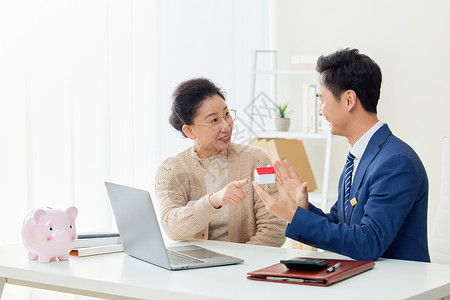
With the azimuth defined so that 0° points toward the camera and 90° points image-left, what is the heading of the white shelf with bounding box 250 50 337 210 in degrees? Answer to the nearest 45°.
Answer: approximately 0°

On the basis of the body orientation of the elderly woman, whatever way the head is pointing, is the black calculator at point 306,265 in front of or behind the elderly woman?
in front

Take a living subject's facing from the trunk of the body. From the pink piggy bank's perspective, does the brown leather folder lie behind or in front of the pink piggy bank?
in front

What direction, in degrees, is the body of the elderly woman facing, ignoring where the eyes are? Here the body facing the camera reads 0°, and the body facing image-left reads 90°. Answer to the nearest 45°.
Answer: approximately 315°

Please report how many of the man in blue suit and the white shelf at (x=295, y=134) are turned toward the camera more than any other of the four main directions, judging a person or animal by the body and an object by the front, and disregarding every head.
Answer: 1

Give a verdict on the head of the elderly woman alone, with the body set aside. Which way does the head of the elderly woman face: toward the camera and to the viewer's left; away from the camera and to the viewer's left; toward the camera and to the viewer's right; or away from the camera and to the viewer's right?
toward the camera and to the viewer's right

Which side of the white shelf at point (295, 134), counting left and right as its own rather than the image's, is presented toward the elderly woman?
front

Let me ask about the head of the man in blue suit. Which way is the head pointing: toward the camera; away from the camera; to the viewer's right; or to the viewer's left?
to the viewer's left

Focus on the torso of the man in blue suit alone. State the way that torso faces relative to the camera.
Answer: to the viewer's left

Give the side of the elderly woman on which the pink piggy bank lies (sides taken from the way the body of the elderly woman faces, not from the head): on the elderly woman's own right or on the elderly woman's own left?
on the elderly woman's own right

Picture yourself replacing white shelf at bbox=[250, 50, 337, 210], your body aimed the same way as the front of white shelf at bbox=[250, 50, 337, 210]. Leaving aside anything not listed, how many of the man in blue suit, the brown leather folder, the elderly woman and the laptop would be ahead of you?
4

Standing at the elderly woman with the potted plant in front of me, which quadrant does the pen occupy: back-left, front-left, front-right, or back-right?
back-right
